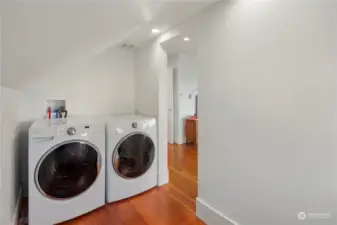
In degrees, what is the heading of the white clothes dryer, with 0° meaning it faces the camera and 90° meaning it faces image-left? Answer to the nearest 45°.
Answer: approximately 315°

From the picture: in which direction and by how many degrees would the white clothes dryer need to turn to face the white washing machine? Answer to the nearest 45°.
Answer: approximately 90° to its right
